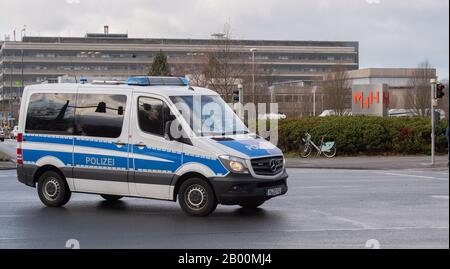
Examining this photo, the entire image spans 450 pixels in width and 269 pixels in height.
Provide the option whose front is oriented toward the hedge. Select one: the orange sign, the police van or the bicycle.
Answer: the orange sign

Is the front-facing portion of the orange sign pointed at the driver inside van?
yes

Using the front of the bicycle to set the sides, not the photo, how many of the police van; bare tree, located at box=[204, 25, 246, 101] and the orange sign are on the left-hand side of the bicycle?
1

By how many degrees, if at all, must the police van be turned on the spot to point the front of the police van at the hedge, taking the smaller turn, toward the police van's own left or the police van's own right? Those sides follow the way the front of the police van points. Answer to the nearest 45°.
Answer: approximately 90° to the police van's own left

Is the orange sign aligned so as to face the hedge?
yes

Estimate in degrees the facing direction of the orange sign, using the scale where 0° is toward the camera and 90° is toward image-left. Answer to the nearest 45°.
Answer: approximately 0°
